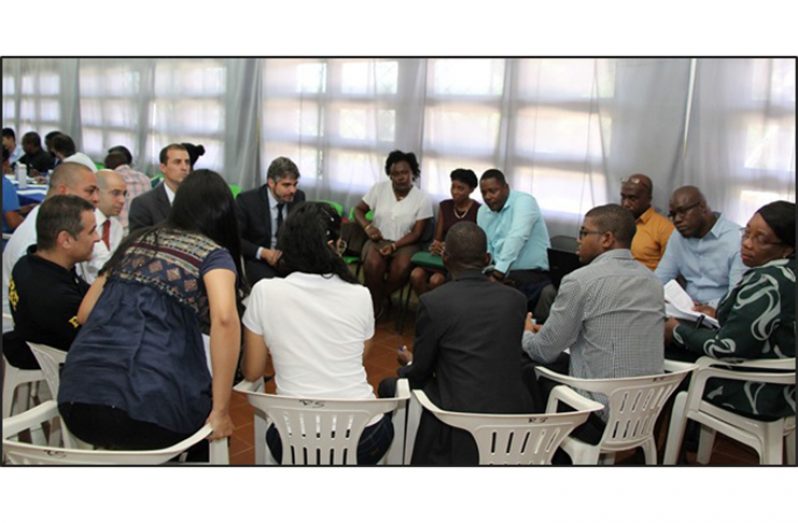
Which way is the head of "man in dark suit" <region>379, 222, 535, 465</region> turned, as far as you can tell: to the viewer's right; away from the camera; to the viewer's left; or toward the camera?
away from the camera

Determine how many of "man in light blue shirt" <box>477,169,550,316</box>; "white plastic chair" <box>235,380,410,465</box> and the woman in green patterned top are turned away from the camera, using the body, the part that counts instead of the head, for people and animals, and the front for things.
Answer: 1

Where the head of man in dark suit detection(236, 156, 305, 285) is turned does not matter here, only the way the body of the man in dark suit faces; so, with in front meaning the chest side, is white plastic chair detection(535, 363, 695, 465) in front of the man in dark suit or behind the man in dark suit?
in front

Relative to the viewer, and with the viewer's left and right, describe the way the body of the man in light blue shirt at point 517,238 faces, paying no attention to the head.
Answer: facing the viewer and to the left of the viewer

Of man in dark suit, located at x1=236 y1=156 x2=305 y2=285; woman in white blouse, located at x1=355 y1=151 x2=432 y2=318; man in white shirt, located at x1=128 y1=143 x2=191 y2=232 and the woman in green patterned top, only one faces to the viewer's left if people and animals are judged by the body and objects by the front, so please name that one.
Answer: the woman in green patterned top

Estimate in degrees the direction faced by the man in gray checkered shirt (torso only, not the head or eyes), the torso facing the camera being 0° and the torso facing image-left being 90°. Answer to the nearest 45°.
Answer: approximately 135°

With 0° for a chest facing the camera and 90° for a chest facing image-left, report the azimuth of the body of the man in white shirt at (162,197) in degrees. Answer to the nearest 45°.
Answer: approximately 315°

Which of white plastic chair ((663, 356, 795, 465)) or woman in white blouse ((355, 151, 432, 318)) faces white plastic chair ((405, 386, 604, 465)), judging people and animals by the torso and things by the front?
the woman in white blouse

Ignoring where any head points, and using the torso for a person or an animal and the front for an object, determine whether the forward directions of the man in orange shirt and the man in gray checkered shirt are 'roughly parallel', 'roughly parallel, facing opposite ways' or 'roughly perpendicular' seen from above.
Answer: roughly perpendicular

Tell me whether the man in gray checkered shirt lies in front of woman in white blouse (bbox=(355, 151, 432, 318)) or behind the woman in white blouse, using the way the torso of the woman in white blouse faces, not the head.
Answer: in front

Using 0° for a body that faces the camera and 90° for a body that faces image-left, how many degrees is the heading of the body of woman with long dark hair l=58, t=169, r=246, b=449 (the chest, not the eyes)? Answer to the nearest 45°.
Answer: approximately 225°

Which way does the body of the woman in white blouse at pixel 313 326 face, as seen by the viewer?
away from the camera

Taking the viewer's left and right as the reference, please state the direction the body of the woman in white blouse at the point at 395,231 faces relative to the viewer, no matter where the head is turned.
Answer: facing the viewer

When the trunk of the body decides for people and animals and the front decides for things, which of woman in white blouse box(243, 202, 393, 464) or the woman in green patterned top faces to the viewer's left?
the woman in green patterned top

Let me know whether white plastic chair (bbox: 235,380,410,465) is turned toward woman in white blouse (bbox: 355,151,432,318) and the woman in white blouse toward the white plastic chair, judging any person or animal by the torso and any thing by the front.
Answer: yes

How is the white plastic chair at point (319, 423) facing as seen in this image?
away from the camera

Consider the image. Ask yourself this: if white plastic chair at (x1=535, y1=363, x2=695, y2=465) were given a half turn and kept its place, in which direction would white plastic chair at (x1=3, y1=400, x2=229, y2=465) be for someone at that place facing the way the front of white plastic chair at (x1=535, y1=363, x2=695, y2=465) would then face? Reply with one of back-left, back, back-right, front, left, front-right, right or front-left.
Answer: right

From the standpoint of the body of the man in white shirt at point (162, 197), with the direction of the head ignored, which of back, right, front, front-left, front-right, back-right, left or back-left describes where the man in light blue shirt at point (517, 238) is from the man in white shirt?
front-left

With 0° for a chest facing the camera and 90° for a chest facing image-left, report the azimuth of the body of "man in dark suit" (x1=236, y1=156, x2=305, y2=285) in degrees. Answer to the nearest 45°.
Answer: approximately 315°
